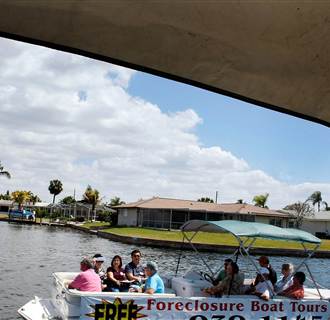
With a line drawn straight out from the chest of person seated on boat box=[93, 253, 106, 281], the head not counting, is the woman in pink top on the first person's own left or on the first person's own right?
on the first person's own right

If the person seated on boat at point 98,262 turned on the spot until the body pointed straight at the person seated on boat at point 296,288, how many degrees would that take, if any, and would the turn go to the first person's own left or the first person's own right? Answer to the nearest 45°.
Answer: approximately 45° to the first person's own left

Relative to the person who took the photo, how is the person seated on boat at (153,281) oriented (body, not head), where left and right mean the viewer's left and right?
facing to the left of the viewer

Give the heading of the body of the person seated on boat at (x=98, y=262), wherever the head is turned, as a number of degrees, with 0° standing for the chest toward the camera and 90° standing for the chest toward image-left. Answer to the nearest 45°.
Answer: approximately 315°

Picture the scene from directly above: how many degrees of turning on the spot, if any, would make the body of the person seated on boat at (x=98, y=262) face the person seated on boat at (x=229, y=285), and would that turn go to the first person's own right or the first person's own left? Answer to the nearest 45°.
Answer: approximately 45° to the first person's own left

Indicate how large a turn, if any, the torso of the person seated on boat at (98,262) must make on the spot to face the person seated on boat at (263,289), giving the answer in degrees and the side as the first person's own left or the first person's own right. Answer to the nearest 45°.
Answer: approximately 45° to the first person's own left

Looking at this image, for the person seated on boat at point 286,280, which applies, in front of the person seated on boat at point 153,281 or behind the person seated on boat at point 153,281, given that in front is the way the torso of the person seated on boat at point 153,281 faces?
behind

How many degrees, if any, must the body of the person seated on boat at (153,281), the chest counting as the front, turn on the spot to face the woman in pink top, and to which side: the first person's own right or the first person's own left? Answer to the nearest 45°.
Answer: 0° — they already face them
